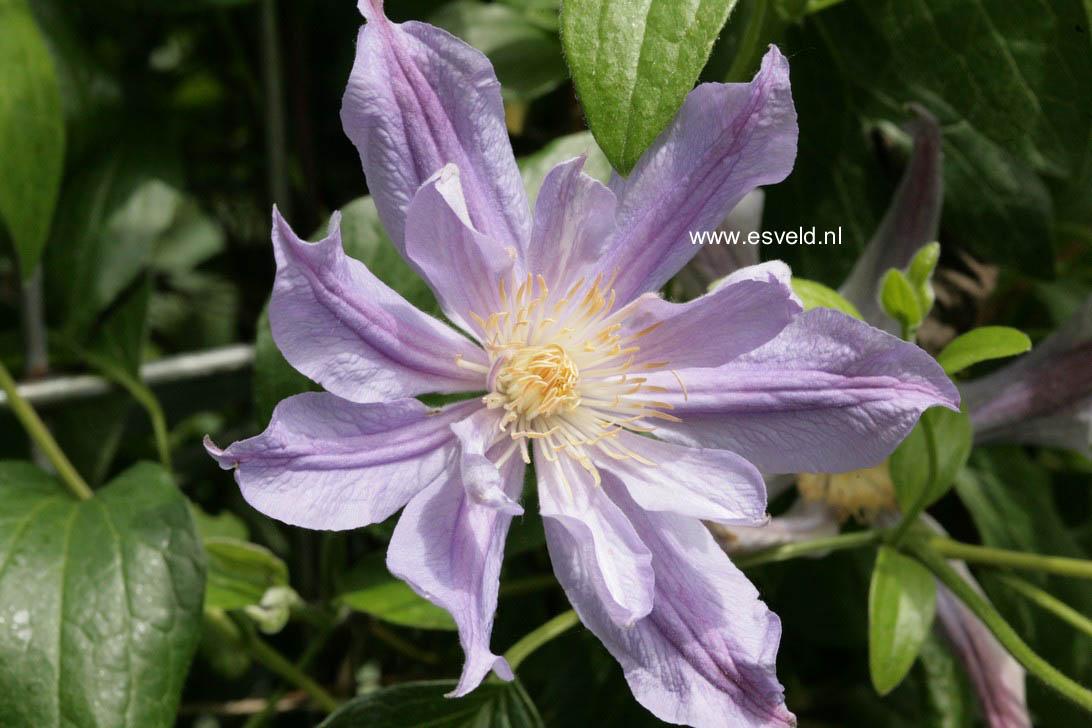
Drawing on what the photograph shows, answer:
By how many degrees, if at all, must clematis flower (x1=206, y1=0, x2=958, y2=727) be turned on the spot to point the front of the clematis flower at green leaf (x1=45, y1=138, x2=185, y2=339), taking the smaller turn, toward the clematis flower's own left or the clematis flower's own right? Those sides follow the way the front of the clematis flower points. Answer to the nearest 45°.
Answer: approximately 135° to the clematis flower's own right

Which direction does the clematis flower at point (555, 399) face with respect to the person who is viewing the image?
facing the viewer
